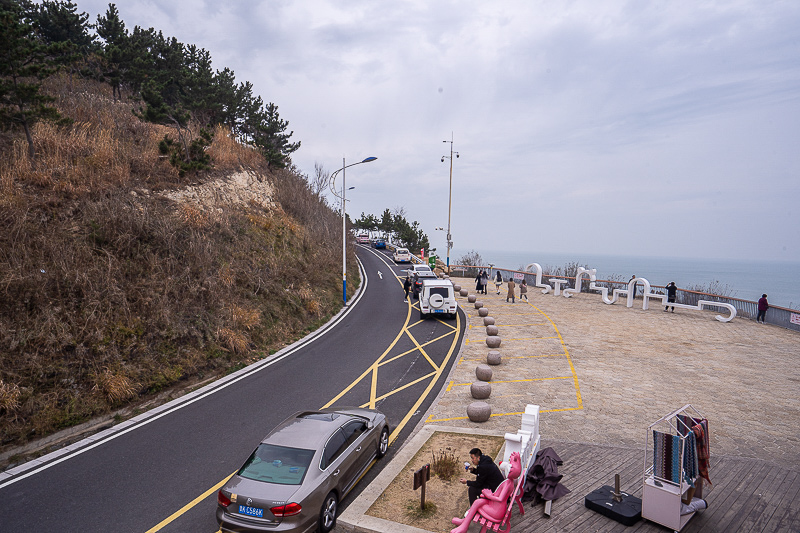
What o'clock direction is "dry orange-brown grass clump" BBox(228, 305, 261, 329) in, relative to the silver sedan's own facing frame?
The dry orange-brown grass clump is roughly at 10 o'clock from the silver sedan.

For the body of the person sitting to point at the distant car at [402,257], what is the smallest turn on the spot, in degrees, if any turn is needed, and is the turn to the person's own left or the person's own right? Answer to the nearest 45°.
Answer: approximately 90° to the person's own right

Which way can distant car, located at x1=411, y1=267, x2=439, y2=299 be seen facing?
away from the camera

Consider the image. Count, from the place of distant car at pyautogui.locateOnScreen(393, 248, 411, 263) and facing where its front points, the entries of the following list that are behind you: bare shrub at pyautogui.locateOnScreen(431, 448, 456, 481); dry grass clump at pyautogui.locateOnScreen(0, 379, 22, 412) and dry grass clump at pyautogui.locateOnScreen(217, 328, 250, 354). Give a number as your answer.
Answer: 3

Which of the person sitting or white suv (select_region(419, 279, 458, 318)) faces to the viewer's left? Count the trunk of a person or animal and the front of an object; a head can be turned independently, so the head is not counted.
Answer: the person sitting

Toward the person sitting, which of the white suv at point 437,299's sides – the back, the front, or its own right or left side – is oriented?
back

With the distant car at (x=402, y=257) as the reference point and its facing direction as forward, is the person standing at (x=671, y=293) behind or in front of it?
behind

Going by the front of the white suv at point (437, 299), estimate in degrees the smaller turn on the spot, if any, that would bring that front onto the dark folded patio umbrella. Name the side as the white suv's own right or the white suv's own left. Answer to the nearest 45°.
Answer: approximately 180°

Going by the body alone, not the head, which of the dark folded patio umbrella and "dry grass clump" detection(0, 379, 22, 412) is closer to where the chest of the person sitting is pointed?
the dry grass clump

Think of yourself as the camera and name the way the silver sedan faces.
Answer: facing away from the viewer and to the right of the viewer

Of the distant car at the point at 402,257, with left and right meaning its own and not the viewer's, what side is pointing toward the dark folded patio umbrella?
back

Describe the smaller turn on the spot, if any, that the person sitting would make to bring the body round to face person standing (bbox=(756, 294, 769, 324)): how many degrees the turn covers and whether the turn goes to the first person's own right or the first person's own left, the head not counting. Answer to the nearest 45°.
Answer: approximately 135° to the first person's own right

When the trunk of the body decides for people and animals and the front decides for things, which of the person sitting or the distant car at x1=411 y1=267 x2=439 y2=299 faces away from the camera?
the distant car
